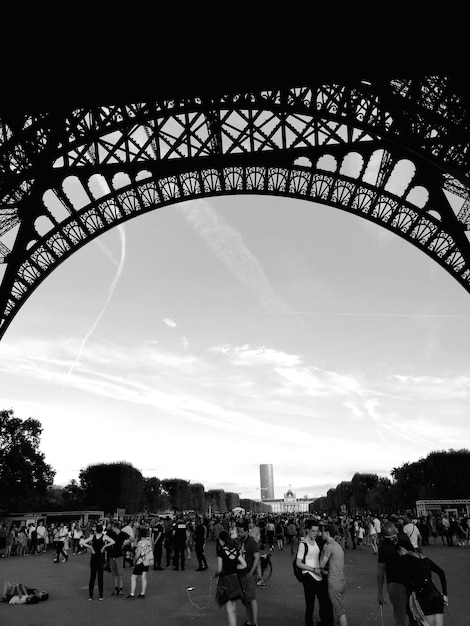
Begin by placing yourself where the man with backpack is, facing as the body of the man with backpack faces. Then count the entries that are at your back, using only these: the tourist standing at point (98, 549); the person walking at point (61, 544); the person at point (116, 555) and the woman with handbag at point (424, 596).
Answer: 3

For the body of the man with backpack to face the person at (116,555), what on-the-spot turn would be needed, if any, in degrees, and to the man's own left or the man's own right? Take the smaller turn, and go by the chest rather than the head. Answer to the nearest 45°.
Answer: approximately 180°

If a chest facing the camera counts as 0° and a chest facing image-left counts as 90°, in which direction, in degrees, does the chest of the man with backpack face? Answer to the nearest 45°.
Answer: approximately 315°

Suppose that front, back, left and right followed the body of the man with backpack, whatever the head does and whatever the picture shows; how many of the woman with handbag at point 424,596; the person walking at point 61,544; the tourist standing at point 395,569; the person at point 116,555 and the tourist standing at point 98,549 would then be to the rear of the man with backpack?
3

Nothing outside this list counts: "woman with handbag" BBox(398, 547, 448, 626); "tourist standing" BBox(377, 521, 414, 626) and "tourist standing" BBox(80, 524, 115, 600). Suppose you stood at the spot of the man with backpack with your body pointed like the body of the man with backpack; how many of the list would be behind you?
1

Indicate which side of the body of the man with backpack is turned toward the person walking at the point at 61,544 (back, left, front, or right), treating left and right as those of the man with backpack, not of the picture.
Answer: back

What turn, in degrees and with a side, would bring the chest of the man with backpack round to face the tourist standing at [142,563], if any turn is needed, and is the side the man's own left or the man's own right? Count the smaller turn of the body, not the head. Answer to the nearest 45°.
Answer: approximately 180°

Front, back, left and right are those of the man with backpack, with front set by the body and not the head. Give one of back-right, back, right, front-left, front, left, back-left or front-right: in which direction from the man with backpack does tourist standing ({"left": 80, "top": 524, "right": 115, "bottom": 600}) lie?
back

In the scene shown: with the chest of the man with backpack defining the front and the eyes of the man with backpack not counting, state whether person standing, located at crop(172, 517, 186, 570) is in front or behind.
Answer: behind

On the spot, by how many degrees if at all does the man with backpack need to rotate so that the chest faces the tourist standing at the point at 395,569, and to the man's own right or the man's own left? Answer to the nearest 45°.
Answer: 0° — they already face them

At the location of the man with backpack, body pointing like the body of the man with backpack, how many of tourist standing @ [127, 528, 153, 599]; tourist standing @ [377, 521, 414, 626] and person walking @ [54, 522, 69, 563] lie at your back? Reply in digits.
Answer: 2
